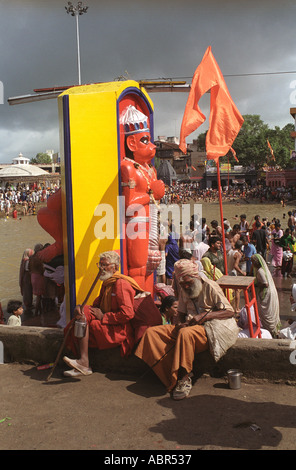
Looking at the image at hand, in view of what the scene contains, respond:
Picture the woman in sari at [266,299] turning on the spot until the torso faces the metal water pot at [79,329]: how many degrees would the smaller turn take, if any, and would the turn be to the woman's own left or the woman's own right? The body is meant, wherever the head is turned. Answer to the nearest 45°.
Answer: approximately 45° to the woman's own left

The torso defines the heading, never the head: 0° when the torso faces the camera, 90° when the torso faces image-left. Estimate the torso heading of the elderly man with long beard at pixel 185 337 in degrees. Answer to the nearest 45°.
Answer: approximately 45°

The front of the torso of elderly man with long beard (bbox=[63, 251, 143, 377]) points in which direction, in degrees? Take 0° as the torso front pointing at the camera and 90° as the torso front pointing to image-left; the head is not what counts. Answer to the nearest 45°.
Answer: approximately 45°

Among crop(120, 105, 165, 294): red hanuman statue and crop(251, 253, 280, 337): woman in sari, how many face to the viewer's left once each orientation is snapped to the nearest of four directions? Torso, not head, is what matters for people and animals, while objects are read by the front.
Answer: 1

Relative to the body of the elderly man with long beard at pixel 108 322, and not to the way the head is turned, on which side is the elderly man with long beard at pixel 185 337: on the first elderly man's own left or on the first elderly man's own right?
on the first elderly man's own left

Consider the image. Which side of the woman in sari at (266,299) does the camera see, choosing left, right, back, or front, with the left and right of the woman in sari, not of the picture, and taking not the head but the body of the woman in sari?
left
